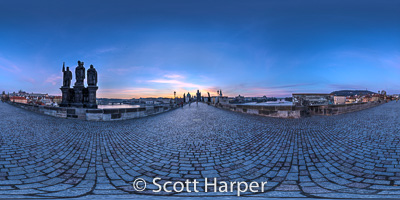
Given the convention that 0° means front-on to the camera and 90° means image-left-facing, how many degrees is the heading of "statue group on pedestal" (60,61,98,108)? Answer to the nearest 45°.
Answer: approximately 0°

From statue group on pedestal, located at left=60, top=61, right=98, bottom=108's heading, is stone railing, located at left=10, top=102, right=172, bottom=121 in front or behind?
in front
